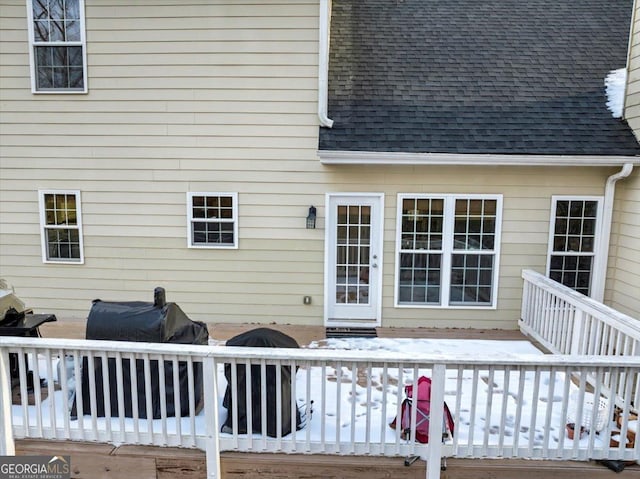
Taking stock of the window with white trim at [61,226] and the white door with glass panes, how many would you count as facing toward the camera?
2

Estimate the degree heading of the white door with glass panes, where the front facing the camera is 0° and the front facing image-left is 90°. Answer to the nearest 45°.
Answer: approximately 0°

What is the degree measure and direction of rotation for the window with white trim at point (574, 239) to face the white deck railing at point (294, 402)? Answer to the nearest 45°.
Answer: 0° — it already faces it

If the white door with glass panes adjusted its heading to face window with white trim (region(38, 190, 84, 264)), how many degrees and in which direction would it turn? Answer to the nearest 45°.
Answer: approximately 90° to its right
